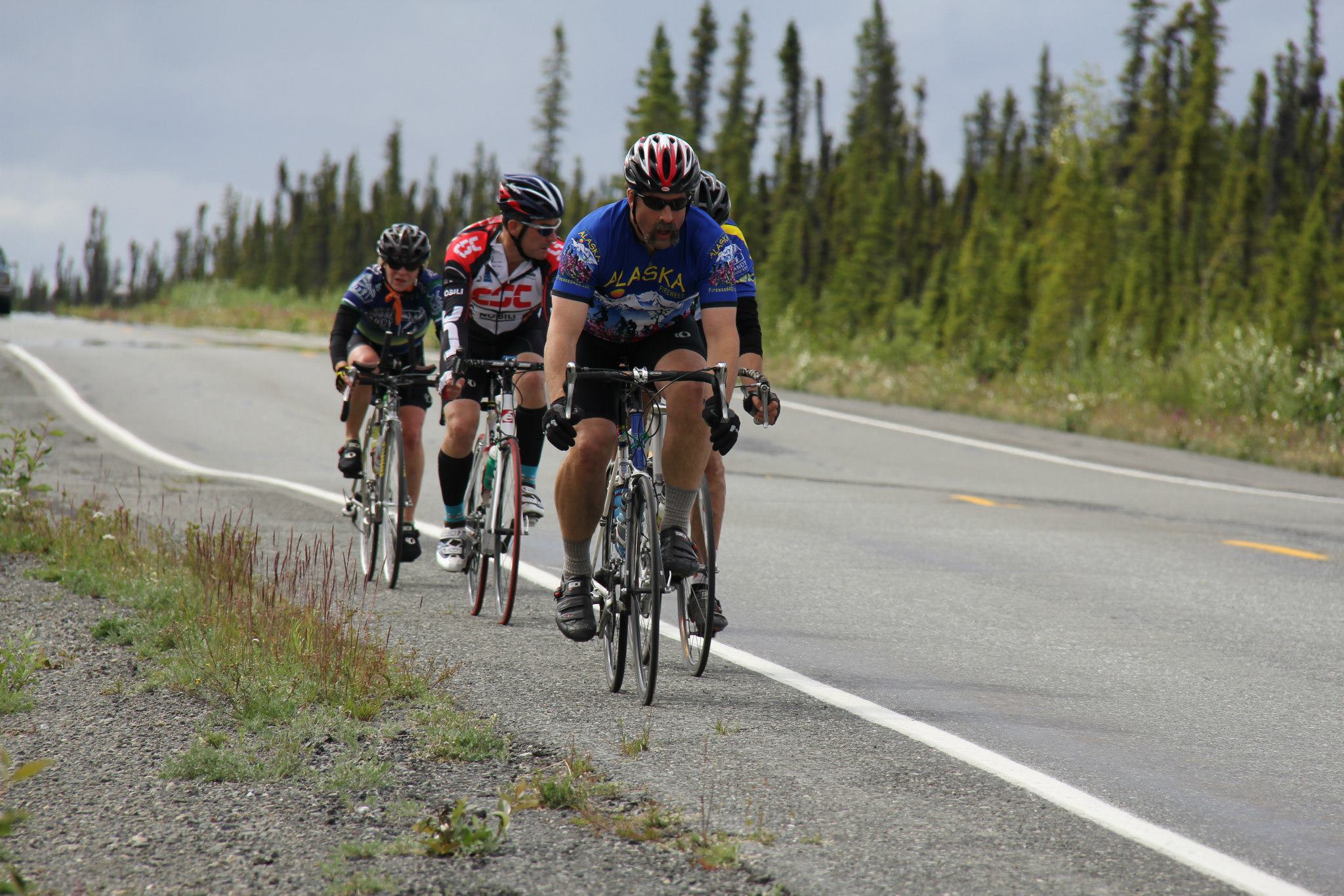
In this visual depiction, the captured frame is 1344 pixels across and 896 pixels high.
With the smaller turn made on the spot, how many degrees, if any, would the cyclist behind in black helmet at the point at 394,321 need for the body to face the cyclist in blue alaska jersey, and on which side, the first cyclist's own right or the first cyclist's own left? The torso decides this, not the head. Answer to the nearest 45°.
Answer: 0° — they already face them

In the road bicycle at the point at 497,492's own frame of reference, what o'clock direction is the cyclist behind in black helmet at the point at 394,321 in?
The cyclist behind in black helmet is roughly at 5 o'clock from the road bicycle.

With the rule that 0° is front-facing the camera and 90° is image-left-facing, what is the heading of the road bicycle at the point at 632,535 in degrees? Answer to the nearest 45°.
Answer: approximately 0°

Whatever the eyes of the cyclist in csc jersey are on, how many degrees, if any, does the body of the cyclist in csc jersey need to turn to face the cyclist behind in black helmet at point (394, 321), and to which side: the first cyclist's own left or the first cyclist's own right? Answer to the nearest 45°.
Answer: approximately 135° to the first cyclist's own right

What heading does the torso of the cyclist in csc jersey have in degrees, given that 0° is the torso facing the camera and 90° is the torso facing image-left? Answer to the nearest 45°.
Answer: approximately 0°

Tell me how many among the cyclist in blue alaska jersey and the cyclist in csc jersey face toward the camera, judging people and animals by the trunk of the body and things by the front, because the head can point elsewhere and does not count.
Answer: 2
